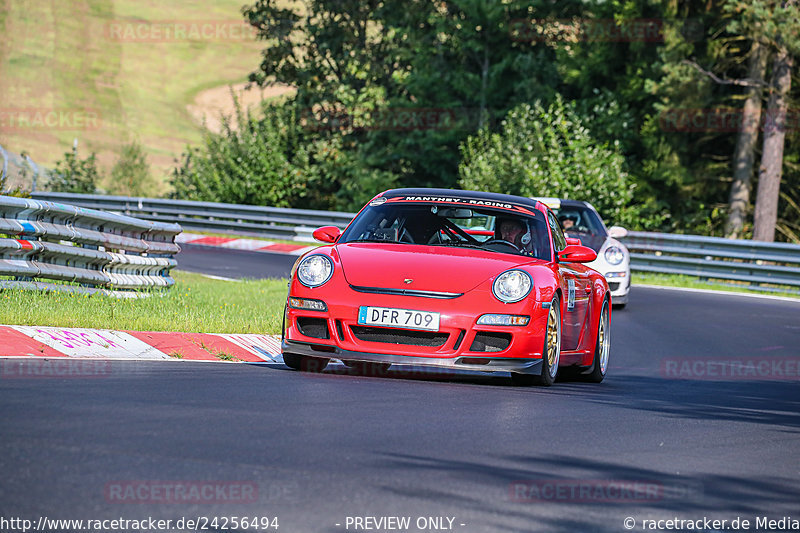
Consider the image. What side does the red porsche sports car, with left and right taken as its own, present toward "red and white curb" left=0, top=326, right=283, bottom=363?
right

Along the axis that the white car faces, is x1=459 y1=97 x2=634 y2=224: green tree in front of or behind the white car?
behind

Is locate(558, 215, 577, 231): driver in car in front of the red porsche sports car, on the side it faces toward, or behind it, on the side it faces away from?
behind

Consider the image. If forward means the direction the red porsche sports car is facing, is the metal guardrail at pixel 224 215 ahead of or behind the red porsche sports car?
behind

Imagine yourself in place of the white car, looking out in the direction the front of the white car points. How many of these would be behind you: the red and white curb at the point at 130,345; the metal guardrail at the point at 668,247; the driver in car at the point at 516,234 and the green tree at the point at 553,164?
2

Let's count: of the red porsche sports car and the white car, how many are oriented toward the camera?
2

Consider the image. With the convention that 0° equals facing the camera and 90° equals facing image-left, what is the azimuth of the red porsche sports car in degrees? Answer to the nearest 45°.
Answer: approximately 0°

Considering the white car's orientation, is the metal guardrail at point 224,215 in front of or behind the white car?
behind

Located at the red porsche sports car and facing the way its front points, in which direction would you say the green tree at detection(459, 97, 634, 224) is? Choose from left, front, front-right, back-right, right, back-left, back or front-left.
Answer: back
